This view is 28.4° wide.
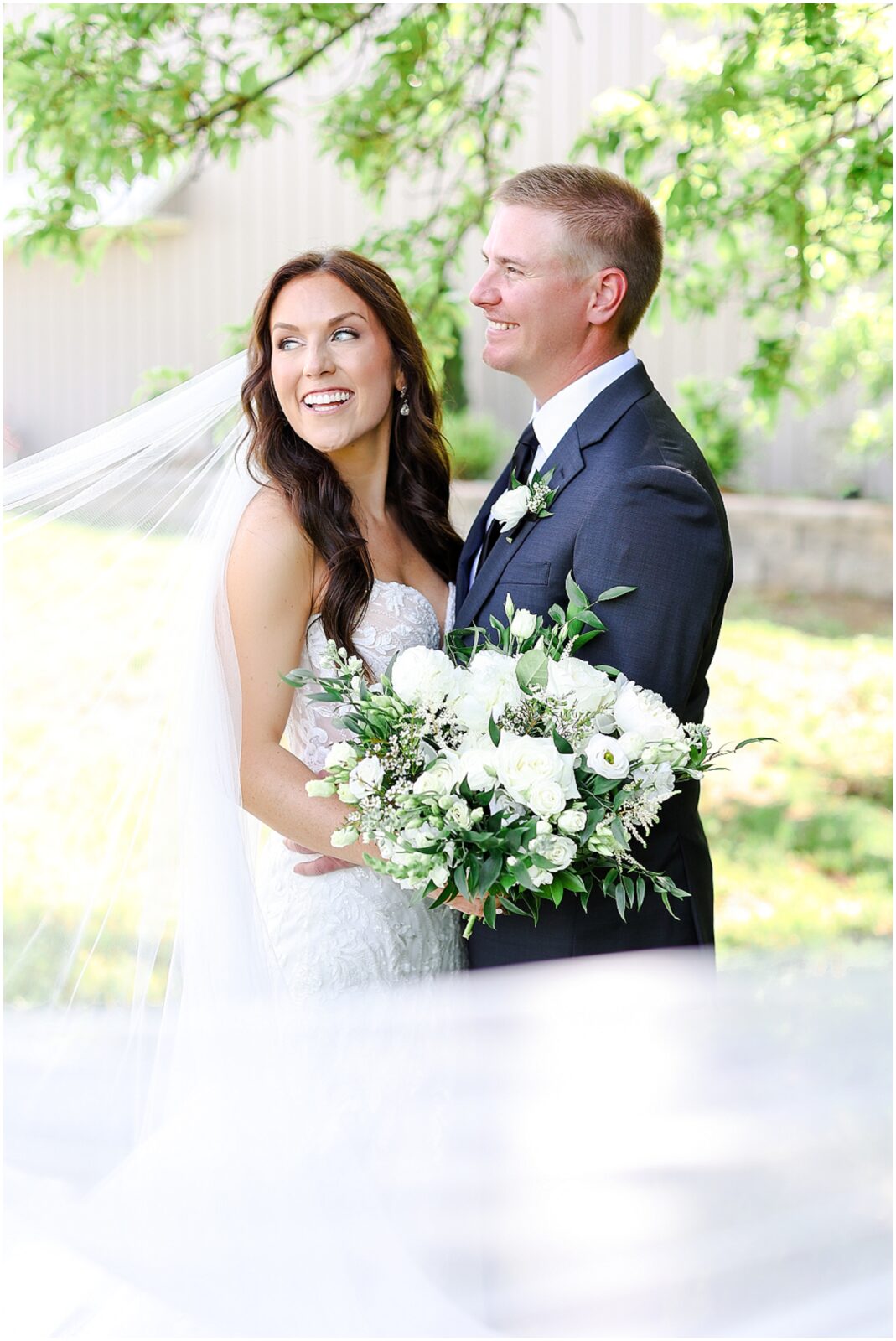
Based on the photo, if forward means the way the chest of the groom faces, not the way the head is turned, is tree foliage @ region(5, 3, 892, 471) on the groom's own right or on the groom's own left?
on the groom's own right

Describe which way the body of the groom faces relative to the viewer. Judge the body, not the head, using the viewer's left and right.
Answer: facing to the left of the viewer

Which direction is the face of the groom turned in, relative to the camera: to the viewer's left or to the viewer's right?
to the viewer's left

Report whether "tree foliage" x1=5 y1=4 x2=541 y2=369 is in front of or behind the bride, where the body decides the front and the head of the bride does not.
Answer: behind

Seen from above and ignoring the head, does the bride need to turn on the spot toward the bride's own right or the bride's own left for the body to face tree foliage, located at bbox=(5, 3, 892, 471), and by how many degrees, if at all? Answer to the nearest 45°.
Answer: approximately 135° to the bride's own left

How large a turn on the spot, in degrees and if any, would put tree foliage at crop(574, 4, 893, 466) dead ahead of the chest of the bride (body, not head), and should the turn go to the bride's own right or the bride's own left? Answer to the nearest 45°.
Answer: approximately 90° to the bride's own left

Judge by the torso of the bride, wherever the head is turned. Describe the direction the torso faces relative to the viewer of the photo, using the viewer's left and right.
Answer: facing the viewer and to the right of the viewer
